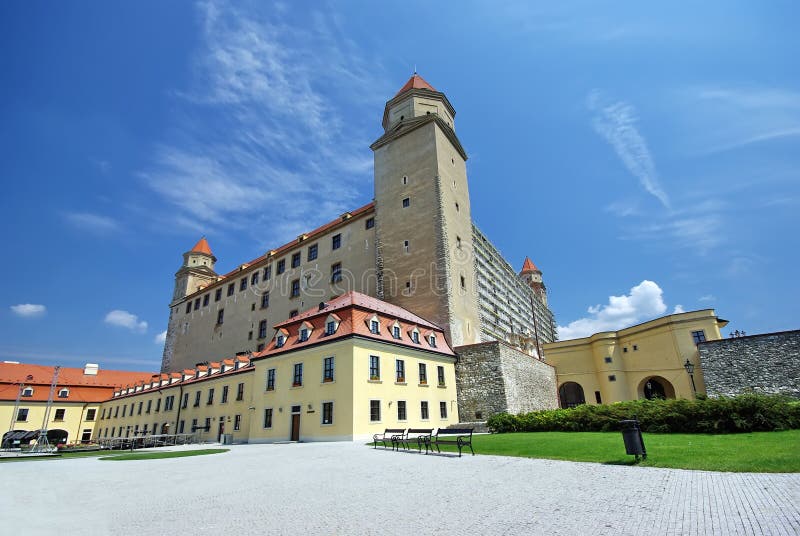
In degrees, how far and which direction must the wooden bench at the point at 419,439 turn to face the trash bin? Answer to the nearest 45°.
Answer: approximately 90° to its left

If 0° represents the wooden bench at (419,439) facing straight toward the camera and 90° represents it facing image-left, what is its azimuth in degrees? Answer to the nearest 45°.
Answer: approximately 45°

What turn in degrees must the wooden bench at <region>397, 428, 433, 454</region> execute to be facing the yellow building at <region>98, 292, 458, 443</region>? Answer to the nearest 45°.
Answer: approximately 90° to its right

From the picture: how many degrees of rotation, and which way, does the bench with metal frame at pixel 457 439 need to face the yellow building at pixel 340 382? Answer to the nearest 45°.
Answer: approximately 90° to its right

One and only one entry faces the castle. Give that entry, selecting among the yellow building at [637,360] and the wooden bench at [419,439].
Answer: the yellow building

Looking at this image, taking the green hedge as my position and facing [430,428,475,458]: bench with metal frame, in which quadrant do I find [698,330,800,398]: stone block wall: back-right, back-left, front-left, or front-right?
back-right

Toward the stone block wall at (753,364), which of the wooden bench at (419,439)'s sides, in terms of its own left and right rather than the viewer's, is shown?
back

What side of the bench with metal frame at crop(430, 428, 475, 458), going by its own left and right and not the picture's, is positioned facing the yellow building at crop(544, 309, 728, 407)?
back
